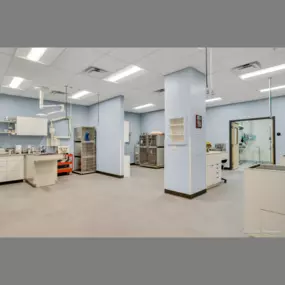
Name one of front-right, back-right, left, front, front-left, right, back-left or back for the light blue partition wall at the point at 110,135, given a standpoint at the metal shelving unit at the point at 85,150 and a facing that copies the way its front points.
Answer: left

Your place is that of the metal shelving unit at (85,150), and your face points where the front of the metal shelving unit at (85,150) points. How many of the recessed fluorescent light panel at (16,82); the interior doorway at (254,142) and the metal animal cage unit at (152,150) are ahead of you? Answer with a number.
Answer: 1

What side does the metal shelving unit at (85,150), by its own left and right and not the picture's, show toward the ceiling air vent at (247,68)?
left

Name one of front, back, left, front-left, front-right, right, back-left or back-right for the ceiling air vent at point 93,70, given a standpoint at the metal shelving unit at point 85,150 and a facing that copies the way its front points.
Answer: front-left

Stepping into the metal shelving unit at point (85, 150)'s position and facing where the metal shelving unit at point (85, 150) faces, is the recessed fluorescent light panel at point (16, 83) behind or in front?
in front

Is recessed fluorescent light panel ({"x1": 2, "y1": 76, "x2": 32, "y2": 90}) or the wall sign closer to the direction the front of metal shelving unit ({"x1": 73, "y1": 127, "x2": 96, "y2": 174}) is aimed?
the recessed fluorescent light panel

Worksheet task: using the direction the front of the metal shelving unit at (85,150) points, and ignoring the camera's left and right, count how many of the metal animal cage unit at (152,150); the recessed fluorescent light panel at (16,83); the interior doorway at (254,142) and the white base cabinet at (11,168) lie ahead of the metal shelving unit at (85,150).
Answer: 2
